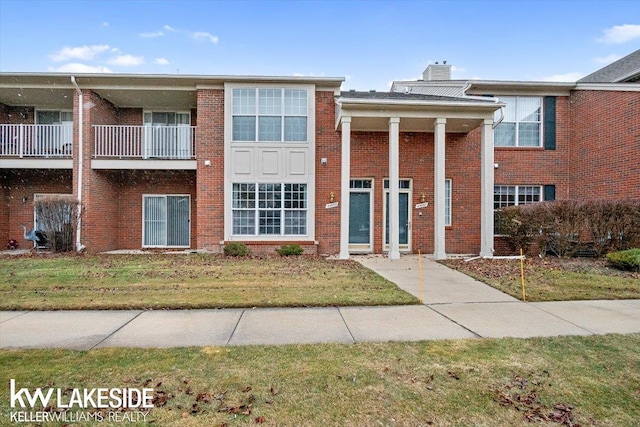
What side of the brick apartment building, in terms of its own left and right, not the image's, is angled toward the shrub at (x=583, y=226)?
left

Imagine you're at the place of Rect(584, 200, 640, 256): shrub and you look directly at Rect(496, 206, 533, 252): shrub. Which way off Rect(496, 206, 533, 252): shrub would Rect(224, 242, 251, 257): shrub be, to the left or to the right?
left

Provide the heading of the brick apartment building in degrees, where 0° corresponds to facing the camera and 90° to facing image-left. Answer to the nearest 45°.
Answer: approximately 0°

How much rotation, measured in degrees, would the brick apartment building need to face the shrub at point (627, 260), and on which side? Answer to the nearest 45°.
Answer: approximately 45° to its left

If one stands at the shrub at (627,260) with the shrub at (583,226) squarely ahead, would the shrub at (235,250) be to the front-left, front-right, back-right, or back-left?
front-left
